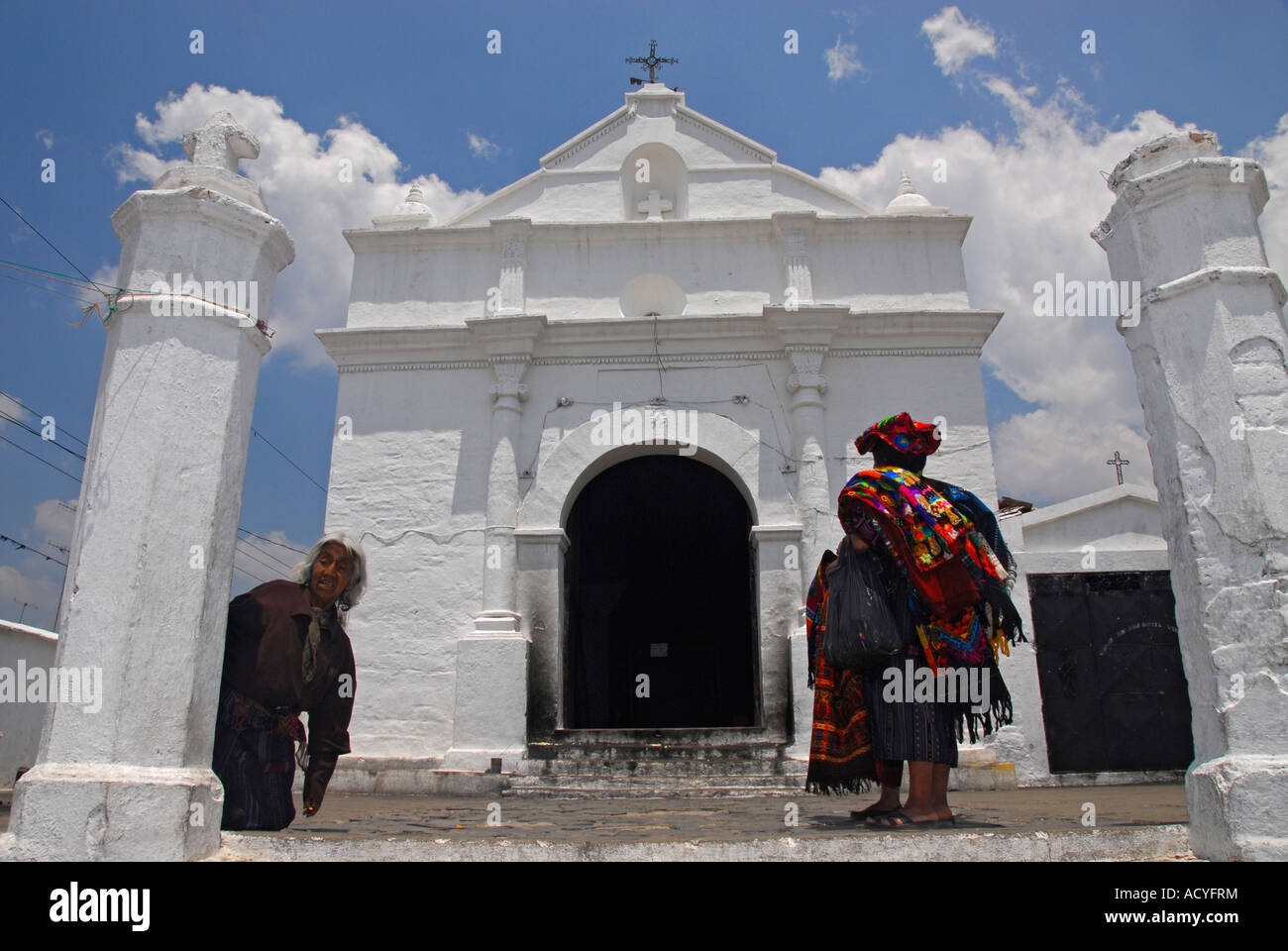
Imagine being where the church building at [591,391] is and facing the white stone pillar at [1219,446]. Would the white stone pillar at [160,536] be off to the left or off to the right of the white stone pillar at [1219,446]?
right

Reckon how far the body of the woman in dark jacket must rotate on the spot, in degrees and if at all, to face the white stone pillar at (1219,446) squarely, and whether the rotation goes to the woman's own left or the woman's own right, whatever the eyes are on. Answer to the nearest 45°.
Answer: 0° — they already face it

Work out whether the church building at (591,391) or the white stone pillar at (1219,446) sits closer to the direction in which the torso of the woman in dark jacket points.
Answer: the white stone pillar

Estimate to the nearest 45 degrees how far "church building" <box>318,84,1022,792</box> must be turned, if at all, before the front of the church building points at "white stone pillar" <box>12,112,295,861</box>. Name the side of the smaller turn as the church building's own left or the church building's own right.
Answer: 0° — it already faces it

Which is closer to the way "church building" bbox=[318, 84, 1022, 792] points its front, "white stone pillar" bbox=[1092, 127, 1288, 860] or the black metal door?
the white stone pillar

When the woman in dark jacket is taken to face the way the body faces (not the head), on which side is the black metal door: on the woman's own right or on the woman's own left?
on the woman's own left

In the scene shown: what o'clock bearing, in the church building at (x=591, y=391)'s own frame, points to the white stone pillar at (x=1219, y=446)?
The white stone pillar is roughly at 11 o'clock from the church building.

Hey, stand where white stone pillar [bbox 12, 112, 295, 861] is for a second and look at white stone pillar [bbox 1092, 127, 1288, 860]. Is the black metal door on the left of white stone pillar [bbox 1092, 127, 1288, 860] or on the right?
left

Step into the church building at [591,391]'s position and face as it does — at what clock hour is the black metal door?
The black metal door is roughly at 9 o'clock from the church building.

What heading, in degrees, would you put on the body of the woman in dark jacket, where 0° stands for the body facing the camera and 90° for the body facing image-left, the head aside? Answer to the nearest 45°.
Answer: approximately 315°
